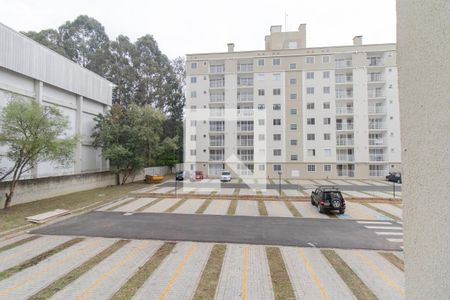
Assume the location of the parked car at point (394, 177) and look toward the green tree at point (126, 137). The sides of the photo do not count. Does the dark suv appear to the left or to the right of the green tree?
left

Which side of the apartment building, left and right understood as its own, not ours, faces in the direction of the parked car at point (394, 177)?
left

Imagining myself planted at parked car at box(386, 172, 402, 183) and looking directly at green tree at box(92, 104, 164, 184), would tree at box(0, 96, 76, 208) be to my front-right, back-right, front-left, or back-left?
front-left

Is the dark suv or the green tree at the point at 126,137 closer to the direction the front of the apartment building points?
the dark suv

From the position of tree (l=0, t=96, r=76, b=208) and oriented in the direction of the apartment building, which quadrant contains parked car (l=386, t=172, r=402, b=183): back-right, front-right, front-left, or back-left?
front-right

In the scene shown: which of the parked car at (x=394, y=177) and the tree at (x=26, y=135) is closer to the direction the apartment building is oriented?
the tree

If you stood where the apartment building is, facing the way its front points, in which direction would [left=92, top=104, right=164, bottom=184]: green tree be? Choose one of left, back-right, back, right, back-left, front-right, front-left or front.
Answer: front-right

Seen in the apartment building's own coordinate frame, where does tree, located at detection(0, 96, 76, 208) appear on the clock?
The tree is roughly at 1 o'clock from the apartment building.

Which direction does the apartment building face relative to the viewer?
toward the camera

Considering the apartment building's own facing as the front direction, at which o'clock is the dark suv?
The dark suv is roughly at 12 o'clock from the apartment building.

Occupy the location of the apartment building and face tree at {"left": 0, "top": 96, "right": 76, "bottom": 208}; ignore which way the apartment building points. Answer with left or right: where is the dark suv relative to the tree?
left

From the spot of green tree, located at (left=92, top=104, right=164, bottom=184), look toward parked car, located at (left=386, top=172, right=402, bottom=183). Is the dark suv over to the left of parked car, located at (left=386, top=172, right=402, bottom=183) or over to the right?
right
